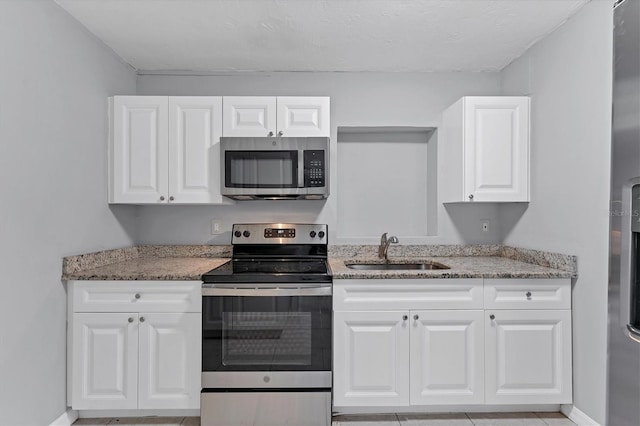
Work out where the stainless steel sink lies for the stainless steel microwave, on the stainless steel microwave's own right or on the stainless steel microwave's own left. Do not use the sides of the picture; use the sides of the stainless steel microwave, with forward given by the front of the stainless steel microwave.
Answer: on the stainless steel microwave's own left

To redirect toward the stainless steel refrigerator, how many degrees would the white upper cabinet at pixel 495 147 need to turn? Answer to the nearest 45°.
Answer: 0° — it already faces it

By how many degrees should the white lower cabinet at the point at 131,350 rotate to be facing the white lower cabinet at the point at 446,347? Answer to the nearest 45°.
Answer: approximately 45° to its left

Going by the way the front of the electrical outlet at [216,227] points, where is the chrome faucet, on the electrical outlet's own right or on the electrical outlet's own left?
on the electrical outlet's own left

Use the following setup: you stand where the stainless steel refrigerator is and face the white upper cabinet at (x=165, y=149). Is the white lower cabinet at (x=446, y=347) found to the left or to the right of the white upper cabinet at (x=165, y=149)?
right
